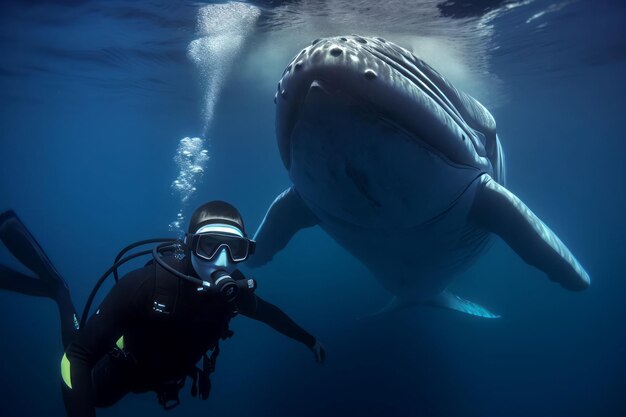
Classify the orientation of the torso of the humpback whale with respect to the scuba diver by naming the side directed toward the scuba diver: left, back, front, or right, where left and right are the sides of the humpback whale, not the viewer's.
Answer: front

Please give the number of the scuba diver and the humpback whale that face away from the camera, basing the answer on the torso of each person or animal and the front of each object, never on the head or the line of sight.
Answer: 0

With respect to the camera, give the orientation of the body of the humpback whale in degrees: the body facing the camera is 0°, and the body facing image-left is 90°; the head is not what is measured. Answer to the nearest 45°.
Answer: approximately 45°

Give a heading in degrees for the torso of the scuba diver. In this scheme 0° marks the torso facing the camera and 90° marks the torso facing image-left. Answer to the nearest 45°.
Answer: approximately 315°
